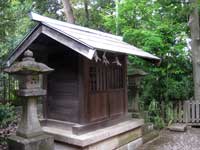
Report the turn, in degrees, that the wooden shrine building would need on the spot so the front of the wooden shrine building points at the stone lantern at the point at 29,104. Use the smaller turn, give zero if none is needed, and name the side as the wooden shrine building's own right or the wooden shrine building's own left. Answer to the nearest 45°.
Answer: approximately 90° to the wooden shrine building's own right

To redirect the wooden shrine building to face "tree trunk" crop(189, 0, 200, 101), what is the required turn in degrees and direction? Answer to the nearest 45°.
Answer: approximately 90° to its left

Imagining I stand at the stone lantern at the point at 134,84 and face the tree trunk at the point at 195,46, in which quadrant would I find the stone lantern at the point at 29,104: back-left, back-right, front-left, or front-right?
back-right

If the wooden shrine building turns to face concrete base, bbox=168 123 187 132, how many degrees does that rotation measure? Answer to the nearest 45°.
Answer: approximately 90° to its left

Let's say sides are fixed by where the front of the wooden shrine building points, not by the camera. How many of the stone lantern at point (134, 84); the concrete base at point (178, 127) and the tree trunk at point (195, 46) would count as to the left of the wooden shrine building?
3

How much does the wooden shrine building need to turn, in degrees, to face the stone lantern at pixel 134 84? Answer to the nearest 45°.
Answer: approximately 90° to its left
